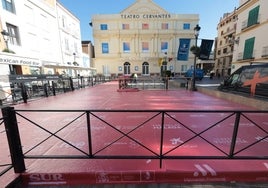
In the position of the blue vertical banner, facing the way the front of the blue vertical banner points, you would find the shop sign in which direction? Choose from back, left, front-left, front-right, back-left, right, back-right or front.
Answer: front-right

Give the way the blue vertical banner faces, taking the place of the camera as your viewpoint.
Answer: facing the viewer

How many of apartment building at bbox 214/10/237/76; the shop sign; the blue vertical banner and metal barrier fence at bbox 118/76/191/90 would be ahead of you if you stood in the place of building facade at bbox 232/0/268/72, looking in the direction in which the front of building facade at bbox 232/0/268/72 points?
3

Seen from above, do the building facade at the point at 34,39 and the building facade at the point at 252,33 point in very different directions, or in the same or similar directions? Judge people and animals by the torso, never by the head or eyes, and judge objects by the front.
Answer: very different directions

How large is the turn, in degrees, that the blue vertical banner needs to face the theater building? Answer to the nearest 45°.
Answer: approximately 135° to its right

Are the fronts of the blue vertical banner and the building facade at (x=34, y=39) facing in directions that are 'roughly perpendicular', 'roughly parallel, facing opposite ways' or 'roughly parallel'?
roughly perpendicular

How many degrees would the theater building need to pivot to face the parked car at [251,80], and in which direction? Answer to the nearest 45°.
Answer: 0° — it already faces it

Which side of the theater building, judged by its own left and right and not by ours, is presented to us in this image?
front

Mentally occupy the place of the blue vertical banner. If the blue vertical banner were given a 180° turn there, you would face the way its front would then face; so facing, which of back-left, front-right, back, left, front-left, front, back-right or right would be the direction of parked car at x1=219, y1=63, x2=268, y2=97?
back-right

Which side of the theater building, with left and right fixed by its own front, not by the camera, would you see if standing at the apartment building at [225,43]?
left

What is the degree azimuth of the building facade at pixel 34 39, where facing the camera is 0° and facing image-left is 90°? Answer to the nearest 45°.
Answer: approximately 315°

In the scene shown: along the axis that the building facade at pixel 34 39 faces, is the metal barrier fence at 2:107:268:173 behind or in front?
in front

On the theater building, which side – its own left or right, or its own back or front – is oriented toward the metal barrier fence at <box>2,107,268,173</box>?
front

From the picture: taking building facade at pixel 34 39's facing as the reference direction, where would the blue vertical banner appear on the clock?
The blue vertical banner is roughly at 12 o'clock from the building facade.

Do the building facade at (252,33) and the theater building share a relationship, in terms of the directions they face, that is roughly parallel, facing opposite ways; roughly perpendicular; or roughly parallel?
roughly perpendicular

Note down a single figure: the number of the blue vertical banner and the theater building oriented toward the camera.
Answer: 2

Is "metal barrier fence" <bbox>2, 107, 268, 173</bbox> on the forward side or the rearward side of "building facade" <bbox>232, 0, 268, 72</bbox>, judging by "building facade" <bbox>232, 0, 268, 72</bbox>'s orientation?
on the forward side

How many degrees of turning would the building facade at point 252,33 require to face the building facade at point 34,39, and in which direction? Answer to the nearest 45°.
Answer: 0° — it already faces it

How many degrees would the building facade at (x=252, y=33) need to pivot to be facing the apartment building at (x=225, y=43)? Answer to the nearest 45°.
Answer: approximately 135° to its right
